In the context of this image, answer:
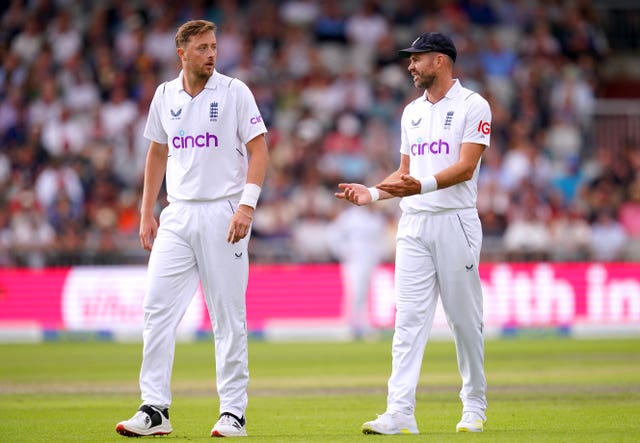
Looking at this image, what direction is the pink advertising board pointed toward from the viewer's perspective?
toward the camera

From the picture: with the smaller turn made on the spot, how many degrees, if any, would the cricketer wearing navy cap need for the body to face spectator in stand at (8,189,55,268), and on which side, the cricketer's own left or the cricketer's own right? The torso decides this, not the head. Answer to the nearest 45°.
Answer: approximately 90° to the cricketer's own right

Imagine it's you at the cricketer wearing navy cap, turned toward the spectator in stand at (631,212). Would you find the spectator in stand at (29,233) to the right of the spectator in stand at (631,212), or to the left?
left

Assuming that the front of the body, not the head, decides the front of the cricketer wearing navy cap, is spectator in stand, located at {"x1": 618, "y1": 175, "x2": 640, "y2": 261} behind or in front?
behind

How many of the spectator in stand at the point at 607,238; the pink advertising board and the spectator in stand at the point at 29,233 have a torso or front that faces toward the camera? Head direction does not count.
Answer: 3

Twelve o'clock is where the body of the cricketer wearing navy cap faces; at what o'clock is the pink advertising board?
The pink advertising board is roughly at 4 o'clock from the cricketer wearing navy cap.

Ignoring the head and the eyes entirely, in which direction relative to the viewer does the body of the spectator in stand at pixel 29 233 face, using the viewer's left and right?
facing the viewer

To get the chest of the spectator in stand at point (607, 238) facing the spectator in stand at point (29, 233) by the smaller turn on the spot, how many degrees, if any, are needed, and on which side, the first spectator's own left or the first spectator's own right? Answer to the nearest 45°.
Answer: approximately 90° to the first spectator's own right

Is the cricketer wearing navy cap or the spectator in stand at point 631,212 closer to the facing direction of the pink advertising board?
the cricketer wearing navy cap
